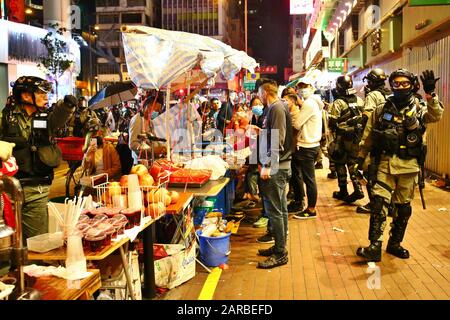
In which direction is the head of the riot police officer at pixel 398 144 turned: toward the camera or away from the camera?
toward the camera

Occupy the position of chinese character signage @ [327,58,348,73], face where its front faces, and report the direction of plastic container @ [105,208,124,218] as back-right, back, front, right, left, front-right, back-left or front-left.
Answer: front

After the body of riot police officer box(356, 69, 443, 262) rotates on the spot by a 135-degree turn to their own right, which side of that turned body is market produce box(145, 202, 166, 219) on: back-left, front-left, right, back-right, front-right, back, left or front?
left

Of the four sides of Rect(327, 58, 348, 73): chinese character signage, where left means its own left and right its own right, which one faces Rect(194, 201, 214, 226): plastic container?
front

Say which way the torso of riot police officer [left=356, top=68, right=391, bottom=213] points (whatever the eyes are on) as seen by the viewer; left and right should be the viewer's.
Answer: facing to the left of the viewer

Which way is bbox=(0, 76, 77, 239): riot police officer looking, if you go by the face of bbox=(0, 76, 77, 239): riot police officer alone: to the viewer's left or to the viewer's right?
to the viewer's right

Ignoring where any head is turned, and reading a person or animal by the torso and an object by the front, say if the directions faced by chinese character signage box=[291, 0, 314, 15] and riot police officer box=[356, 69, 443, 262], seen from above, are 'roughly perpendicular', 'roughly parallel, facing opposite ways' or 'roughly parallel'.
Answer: roughly parallel

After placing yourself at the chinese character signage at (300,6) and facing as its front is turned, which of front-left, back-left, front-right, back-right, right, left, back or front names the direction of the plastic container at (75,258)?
front

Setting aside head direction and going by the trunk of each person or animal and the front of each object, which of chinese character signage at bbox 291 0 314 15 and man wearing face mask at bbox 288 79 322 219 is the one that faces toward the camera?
the chinese character signage

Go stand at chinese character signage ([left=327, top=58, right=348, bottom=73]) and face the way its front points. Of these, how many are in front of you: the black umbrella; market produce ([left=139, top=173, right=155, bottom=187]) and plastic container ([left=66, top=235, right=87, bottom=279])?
3

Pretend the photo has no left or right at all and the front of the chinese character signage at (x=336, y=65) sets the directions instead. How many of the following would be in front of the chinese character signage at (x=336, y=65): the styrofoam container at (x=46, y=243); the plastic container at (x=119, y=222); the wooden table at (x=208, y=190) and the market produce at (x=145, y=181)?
4

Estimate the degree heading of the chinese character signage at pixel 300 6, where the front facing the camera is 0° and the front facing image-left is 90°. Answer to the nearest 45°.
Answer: approximately 0°

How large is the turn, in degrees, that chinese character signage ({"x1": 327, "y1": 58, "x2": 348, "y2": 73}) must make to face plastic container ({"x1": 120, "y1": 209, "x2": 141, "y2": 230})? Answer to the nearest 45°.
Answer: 0° — it already faces it

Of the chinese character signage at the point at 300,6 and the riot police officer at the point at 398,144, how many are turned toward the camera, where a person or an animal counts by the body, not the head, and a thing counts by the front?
2

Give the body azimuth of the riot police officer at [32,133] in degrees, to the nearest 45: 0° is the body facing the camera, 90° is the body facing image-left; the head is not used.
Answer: approximately 315°
